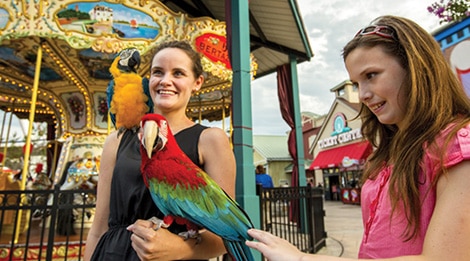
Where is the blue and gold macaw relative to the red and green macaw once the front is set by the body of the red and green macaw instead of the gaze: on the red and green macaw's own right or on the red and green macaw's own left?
on the red and green macaw's own right

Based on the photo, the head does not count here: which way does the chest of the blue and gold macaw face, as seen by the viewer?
toward the camera

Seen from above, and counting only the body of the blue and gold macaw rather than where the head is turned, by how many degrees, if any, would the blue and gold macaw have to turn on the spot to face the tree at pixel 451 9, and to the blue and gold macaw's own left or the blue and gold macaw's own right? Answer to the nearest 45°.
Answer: approximately 90° to the blue and gold macaw's own left

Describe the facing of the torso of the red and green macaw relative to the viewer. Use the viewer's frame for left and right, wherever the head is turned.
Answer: facing the viewer and to the left of the viewer

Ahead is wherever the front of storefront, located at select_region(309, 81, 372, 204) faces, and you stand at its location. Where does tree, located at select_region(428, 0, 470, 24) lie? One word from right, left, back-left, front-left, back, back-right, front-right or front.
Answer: front-left

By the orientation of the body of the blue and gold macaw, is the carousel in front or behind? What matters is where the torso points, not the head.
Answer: behind

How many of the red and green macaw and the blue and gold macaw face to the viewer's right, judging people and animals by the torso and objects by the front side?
0

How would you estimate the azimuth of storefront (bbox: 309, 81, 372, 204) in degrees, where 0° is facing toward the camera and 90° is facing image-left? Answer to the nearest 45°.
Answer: approximately 45°

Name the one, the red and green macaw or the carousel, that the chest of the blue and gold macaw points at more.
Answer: the red and green macaw

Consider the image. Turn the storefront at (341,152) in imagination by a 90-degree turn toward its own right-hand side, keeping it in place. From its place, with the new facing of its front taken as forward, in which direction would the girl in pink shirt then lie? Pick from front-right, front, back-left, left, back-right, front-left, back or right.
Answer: back-left

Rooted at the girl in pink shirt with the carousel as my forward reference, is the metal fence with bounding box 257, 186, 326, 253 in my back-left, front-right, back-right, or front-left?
front-right

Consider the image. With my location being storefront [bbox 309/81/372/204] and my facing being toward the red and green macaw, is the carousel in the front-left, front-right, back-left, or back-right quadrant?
front-right
